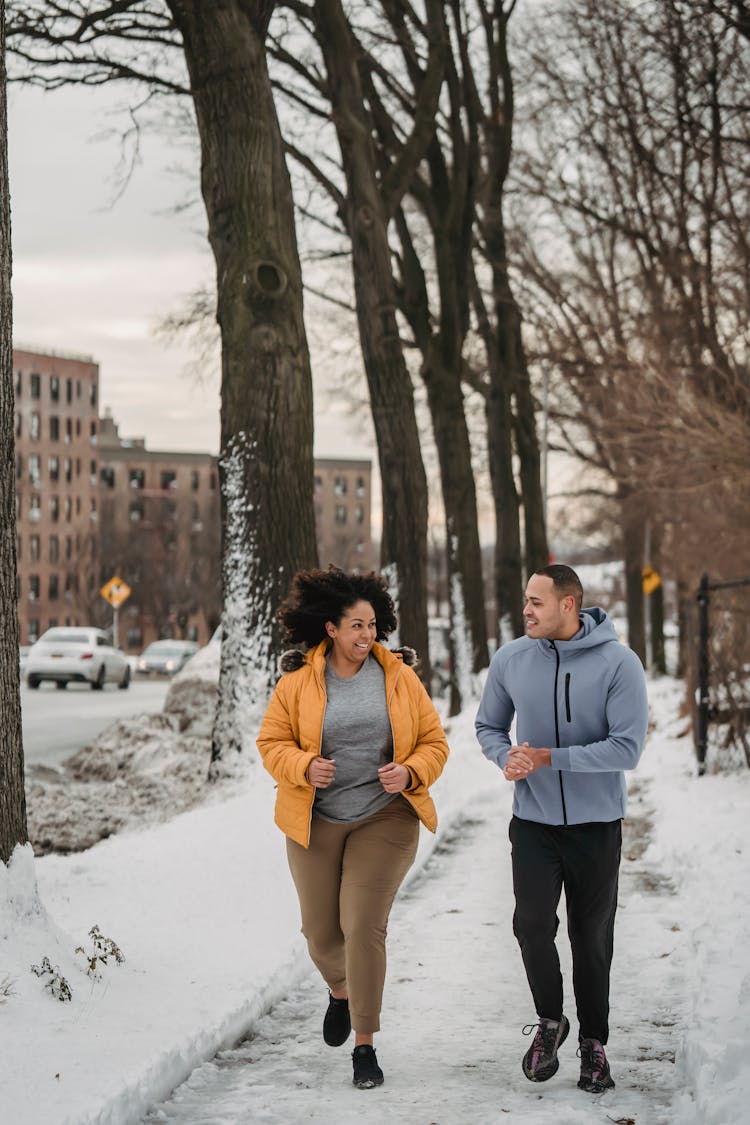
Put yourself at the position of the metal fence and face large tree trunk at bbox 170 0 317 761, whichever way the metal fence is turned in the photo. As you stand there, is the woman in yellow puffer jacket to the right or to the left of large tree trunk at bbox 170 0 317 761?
left

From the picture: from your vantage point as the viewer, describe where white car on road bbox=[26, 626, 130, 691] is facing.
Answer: facing away from the viewer and to the right of the viewer

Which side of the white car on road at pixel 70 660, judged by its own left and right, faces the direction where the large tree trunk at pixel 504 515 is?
right

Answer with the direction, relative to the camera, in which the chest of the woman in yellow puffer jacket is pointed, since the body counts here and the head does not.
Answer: toward the camera

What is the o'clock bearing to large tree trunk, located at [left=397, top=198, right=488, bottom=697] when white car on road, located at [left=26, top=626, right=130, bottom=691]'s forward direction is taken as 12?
The large tree trunk is roughly at 4 o'clock from the white car on road.

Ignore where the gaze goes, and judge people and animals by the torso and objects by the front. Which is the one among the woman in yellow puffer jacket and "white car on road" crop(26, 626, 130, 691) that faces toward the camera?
the woman in yellow puffer jacket

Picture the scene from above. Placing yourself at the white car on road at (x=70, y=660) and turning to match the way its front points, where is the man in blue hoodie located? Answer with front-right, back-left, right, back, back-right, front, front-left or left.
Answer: back-right

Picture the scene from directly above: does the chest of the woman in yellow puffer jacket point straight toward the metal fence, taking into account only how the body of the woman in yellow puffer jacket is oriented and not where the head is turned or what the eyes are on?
no

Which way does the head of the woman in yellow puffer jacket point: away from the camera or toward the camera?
toward the camera

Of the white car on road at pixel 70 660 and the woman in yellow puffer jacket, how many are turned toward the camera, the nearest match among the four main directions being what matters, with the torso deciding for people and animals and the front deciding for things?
1

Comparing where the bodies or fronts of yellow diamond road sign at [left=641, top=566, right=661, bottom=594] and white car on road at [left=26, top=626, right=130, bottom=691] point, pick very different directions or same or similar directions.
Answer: very different directions

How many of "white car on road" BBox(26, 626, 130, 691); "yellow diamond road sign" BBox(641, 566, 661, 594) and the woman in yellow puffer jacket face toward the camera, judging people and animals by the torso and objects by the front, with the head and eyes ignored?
2

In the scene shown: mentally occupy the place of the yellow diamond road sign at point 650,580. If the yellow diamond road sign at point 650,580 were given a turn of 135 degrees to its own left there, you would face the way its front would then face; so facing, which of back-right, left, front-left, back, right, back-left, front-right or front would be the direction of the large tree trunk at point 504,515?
back-right

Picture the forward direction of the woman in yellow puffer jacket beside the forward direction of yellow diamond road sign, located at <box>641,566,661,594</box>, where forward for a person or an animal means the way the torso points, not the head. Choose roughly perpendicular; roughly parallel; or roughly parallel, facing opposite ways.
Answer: roughly parallel

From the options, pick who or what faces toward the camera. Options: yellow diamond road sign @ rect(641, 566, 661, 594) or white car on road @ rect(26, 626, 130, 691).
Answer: the yellow diamond road sign

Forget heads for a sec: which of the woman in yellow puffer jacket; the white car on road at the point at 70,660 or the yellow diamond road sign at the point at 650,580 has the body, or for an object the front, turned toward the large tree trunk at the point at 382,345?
the yellow diamond road sign
